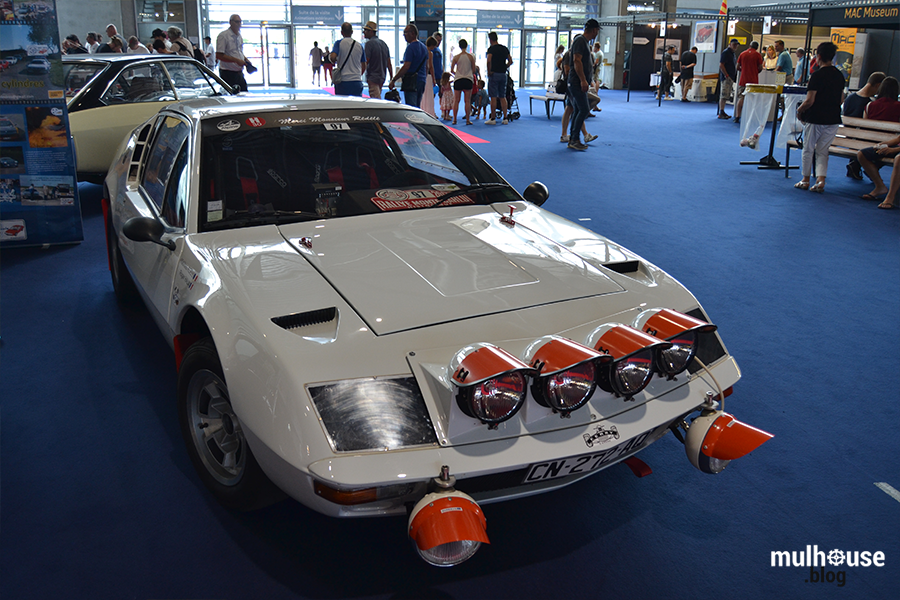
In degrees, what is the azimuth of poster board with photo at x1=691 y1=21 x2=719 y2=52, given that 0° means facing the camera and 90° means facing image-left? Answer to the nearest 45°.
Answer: approximately 0°

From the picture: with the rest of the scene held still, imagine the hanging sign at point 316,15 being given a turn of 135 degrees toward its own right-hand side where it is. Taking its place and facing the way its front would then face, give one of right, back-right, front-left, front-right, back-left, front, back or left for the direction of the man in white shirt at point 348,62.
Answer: back-left

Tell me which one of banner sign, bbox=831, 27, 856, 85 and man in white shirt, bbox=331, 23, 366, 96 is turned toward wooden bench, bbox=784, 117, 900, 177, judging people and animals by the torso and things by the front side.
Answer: the banner sign

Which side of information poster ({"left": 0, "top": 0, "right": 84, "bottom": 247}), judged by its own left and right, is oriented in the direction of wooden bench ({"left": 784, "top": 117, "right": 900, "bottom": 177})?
left

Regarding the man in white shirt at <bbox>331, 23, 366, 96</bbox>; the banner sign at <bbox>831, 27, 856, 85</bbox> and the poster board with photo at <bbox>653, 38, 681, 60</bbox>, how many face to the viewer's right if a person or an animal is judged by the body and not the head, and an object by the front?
0

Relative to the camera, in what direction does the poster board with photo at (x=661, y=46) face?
facing the viewer

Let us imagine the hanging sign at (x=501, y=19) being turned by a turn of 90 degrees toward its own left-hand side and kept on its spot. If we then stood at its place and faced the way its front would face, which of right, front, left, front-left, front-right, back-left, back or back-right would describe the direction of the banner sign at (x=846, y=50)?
front-right

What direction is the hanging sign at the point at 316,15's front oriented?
toward the camera

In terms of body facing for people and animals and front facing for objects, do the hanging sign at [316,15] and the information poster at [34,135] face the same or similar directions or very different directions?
same or similar directions

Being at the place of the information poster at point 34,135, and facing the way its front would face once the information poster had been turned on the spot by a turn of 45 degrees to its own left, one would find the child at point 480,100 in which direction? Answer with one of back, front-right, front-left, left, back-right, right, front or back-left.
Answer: left

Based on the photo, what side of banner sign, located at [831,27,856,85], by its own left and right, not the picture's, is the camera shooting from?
front

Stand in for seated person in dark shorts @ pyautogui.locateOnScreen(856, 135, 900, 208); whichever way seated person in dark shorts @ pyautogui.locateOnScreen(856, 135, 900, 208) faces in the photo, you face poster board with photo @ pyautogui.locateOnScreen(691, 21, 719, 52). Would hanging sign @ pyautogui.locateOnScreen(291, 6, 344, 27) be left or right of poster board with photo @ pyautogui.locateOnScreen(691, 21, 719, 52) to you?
left

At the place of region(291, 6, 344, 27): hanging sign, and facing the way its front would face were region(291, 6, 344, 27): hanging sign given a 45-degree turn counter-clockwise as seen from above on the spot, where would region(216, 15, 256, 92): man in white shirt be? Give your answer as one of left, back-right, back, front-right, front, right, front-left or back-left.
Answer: front-right
